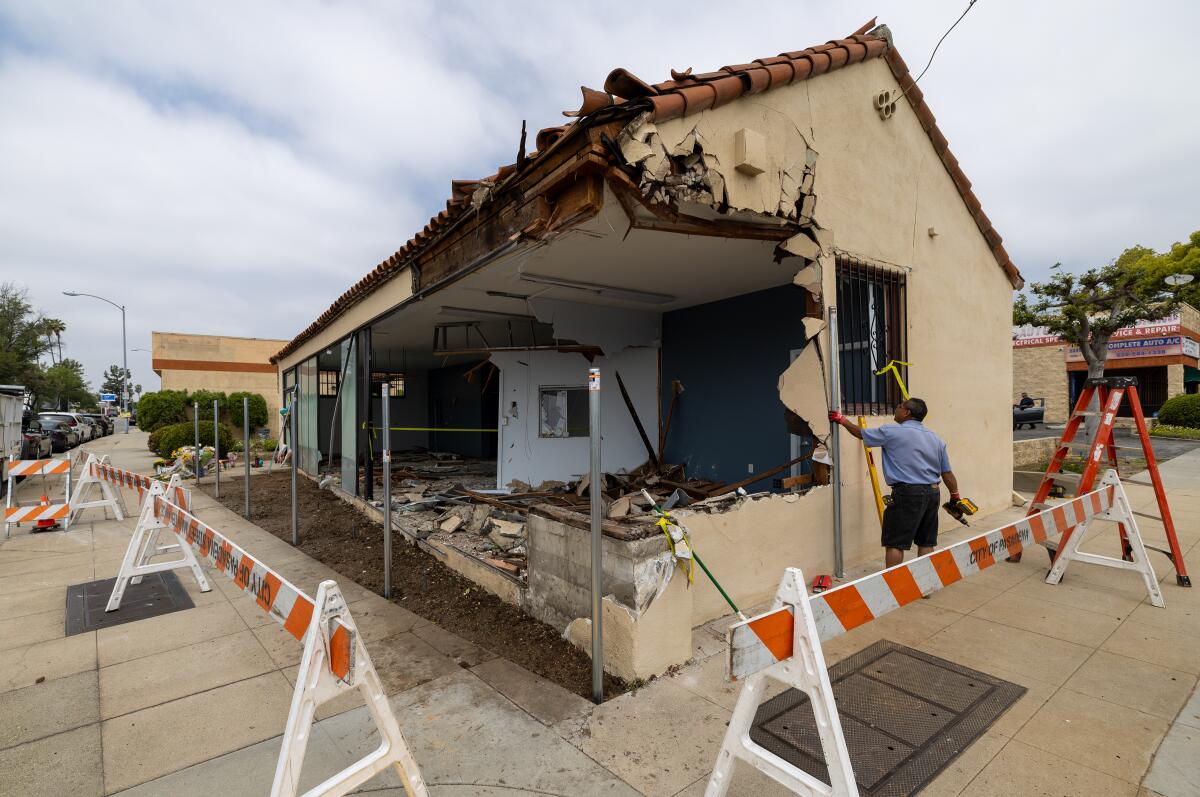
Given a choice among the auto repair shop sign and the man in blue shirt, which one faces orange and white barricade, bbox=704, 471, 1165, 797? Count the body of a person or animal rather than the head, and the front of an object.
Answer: the auto repair shop sign

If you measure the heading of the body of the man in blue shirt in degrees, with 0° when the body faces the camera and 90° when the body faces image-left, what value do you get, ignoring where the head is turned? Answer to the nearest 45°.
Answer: approximately 135°

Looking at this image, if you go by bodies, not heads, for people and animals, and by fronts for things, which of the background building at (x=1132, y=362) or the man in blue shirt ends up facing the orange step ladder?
the background building

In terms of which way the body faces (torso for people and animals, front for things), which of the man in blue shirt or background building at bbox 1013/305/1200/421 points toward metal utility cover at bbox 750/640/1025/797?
the background building

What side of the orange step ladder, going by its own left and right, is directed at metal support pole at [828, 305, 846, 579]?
front

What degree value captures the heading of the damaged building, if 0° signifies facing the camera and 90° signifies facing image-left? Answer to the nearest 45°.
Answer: approximately 45°

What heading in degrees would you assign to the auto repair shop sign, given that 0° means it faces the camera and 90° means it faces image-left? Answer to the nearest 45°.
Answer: approximately 0°

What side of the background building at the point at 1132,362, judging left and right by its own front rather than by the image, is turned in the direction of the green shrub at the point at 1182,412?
front

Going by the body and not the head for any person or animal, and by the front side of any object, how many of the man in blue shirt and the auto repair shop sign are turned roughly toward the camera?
1

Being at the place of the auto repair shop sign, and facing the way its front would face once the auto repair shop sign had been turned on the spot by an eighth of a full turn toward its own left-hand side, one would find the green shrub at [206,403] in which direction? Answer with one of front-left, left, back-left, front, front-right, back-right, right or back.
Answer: right

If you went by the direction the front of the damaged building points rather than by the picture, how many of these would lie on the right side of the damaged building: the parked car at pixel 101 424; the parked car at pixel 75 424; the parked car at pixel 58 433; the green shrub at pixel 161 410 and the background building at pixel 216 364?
5

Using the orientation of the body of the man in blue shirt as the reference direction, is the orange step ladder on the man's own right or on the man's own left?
on the man's own right

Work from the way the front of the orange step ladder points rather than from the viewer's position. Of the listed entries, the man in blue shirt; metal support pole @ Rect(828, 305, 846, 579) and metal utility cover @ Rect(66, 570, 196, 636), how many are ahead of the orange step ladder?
3

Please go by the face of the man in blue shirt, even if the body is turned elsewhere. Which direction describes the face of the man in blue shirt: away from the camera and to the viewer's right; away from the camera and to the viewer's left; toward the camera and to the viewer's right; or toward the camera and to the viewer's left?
away from the camera and to the viewer's left

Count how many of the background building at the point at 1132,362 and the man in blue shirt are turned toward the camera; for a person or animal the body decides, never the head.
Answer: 1
